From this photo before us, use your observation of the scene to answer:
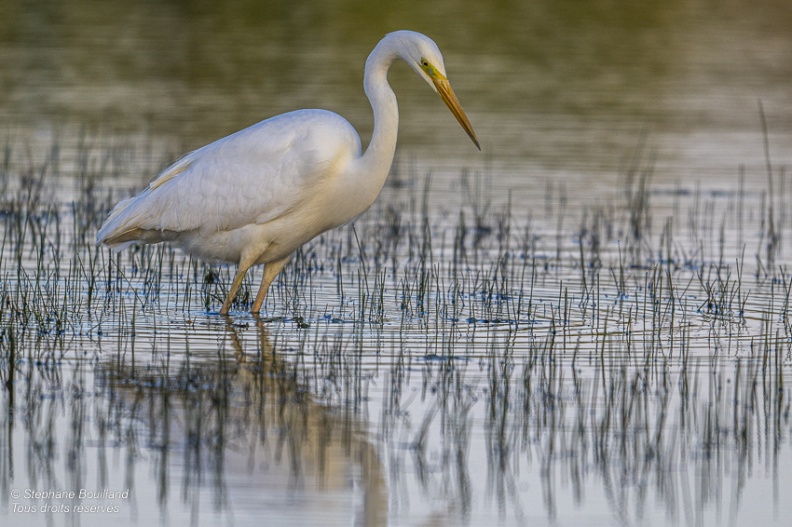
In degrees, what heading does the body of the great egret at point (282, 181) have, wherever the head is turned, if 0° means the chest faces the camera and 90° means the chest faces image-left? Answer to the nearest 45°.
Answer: approximately 270°
